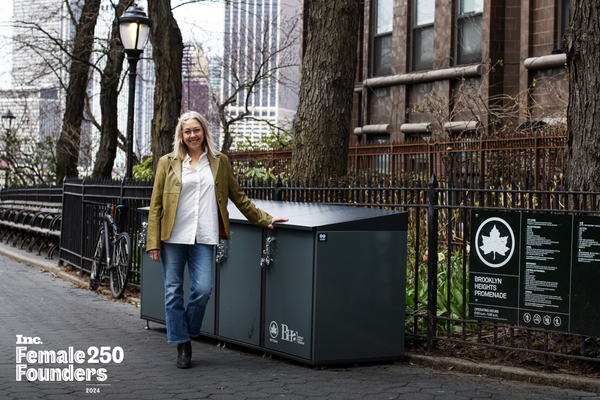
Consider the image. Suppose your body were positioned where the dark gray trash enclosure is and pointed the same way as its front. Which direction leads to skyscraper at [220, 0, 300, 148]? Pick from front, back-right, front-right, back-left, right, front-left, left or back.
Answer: back-right

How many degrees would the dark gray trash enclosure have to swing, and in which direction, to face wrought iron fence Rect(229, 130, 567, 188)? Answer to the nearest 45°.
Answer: approximately 180°

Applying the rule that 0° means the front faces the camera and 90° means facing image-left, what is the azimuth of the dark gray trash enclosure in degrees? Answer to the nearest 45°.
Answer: approximately 45°

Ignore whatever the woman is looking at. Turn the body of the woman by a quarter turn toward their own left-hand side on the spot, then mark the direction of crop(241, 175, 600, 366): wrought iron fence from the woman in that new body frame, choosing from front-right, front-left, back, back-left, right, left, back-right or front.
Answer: front

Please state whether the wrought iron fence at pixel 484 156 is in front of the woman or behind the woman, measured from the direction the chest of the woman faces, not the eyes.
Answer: behind

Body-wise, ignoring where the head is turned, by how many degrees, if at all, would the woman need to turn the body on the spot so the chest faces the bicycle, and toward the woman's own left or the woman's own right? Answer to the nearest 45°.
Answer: approximately 180°

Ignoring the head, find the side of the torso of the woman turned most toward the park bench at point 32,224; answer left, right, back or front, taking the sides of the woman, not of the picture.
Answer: back
